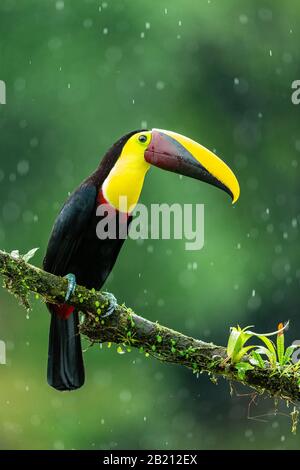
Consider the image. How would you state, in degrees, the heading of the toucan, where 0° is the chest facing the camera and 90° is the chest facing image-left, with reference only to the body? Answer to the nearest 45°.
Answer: approximately 270°
